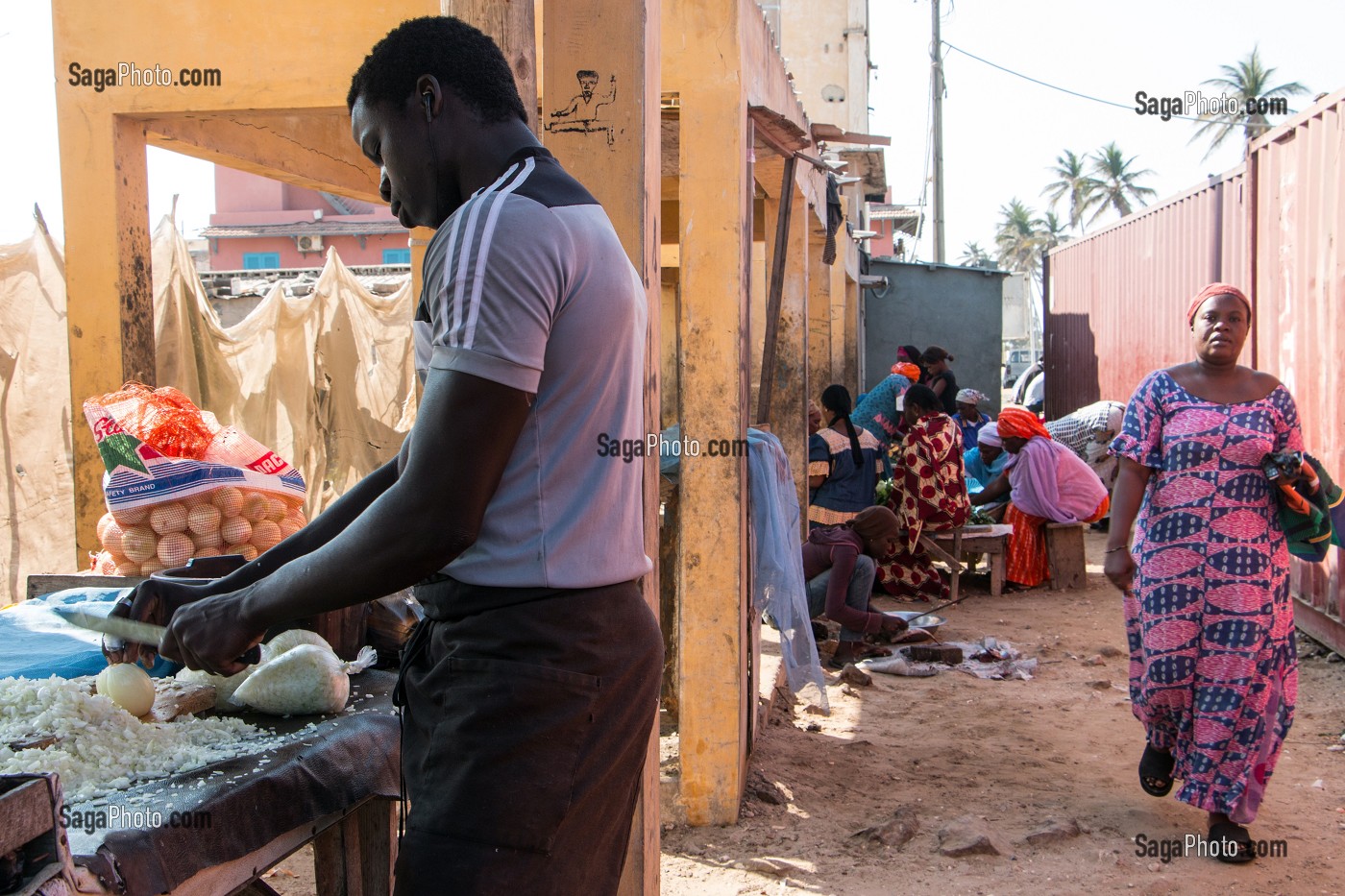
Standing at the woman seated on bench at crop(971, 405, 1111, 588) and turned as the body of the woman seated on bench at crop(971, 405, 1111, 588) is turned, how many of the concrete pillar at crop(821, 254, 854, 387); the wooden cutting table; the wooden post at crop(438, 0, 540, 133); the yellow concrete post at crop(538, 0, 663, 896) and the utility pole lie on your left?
3

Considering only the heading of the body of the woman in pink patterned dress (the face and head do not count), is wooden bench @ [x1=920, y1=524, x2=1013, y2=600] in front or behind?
behind

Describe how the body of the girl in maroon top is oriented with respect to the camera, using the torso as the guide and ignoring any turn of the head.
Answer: to the viewer's right

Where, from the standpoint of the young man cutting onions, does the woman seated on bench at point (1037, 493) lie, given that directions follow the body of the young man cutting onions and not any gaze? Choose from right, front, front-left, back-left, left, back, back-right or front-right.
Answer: back-right

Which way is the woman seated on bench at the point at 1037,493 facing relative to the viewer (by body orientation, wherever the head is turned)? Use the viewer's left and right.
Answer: facing to the left of the viewer

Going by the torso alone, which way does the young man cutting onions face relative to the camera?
to the viewer's left

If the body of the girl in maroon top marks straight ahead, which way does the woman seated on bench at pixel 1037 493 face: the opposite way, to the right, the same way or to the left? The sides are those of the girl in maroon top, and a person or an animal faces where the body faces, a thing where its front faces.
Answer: the opposite way

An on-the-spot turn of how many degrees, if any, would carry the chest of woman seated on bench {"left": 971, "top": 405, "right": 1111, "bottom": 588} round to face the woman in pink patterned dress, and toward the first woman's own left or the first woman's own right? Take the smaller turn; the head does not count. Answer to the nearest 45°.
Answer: approximately 90° to the first woman's own left

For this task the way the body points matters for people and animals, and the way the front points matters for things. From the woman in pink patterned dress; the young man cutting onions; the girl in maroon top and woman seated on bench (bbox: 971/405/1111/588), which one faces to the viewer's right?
the girl in maroon top

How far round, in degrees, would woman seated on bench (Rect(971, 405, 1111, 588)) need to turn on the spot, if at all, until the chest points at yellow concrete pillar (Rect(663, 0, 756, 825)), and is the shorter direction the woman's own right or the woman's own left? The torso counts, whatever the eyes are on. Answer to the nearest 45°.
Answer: approximately 90° to the woman's own left

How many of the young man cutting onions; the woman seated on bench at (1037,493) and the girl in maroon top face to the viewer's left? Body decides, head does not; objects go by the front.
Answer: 2

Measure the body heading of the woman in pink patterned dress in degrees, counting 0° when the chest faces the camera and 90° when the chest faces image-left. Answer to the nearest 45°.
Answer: approximately 0°

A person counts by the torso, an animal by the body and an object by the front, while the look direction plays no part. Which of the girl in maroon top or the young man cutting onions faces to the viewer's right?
the girl in maroon top

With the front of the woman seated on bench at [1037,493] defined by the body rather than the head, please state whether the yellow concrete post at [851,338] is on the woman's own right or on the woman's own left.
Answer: on the woman's own right

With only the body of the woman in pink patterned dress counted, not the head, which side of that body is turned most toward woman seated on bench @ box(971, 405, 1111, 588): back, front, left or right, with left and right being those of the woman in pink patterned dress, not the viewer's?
back
